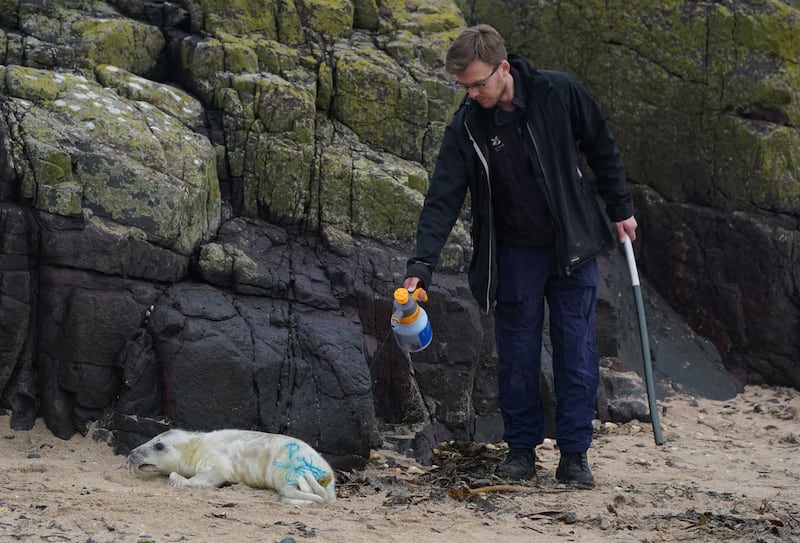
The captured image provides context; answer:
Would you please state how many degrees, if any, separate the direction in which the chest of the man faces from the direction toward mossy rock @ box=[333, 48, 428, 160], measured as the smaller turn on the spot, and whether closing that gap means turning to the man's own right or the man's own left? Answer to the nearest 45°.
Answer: approximately 90° to the man's own right

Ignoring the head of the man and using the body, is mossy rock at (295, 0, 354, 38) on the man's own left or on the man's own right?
on the man's own right

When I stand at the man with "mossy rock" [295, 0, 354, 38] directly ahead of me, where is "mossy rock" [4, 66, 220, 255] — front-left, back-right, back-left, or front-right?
front-left

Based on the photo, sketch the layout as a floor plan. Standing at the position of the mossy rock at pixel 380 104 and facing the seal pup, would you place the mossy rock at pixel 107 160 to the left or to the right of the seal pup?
right

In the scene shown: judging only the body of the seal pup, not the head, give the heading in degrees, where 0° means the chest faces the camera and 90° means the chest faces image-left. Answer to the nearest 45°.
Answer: approximately 90°

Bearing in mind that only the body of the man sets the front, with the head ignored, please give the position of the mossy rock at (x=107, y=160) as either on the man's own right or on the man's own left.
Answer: on the man's own right

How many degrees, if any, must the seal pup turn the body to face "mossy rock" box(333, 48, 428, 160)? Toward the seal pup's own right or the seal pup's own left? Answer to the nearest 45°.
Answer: approximately 90° to the seal pup's own right

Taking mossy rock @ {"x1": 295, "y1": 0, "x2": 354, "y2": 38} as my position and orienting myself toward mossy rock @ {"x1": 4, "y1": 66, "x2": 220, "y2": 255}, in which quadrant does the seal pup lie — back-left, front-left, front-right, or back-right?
front-left

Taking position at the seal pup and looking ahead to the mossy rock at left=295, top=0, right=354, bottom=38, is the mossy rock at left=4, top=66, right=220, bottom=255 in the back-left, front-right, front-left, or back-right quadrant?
front-left

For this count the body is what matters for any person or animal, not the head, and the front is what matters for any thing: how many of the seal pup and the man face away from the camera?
0

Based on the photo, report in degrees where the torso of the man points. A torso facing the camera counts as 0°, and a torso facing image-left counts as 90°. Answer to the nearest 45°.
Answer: approximately 45°
